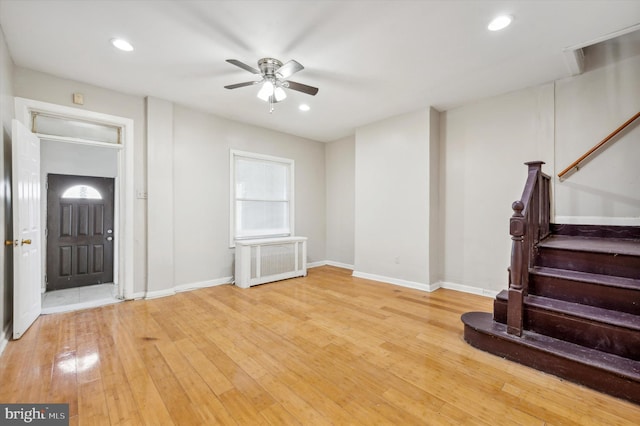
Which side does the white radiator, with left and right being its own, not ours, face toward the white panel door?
right

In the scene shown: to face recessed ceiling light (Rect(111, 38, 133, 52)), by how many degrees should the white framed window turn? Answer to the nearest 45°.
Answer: approximately 90° to its right

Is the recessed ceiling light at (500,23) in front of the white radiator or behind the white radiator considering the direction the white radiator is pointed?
in front

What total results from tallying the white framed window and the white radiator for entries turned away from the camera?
0

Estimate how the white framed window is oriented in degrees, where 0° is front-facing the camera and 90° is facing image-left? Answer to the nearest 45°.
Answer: approximately 315°

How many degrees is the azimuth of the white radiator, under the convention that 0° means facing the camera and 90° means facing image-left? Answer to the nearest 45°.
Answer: approximately 315°

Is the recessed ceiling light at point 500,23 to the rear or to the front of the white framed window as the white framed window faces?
to the front
